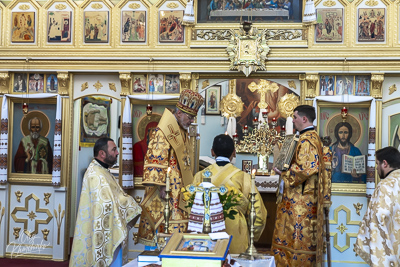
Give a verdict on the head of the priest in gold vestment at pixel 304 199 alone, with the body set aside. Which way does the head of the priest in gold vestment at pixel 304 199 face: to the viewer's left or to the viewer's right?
to the viewer's left

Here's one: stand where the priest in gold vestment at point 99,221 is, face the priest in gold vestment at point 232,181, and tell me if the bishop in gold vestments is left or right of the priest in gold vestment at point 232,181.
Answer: left

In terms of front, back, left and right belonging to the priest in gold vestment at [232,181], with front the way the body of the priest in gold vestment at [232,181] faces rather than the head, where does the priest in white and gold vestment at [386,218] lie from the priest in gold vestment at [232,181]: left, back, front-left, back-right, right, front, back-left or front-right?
right

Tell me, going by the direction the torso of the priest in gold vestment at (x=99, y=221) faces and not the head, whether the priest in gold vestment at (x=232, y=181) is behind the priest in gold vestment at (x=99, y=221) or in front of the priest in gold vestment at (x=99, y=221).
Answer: in front

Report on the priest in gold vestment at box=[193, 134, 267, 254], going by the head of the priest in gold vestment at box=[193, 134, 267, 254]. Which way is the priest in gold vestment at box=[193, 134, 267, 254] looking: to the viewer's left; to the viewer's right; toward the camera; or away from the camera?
away from the camera

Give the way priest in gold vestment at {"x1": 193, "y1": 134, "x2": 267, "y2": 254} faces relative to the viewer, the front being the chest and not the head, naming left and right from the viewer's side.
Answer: facing away from the viewer

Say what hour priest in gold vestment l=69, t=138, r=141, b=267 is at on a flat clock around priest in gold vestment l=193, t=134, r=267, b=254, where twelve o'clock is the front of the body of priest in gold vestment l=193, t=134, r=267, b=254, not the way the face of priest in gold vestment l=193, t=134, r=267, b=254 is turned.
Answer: priest in gold vestment l=69, t=138, r=141, b=267 is roughly at 9 o'clock from priest in gold vestment l=193, t=134, r=267, b=254.

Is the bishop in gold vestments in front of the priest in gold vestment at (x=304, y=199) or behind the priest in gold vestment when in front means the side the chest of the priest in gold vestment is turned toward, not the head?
in front

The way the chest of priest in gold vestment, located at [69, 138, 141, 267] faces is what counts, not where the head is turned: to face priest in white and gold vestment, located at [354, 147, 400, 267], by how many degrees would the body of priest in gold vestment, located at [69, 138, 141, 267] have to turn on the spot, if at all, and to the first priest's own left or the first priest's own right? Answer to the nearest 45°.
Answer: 0° — they already face them

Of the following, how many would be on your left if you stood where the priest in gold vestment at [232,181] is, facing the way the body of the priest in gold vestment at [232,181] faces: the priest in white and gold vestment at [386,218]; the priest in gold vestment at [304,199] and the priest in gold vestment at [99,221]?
1

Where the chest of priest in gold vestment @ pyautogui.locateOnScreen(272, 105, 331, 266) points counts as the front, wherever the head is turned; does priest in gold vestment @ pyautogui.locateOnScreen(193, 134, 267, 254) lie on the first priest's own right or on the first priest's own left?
on the first priest's own left

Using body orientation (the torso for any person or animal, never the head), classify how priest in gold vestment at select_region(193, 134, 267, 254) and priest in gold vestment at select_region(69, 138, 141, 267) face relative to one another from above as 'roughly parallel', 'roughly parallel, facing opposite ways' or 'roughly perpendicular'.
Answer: roughly perpendicular

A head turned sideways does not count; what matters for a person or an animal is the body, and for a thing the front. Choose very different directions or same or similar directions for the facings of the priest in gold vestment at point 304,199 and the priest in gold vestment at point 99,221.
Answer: very different directions

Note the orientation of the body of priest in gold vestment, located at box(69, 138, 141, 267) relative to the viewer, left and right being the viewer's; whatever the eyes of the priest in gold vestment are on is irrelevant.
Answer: facing to the right of the viewer

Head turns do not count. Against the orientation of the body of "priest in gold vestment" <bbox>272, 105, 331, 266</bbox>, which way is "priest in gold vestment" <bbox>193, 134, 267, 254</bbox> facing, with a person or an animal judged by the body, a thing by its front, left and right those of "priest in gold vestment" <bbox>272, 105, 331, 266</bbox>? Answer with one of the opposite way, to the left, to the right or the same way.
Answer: to the right

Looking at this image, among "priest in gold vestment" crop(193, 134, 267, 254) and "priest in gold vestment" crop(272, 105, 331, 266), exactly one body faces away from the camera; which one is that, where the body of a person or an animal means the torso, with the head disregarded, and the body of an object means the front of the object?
"priest in gold vestment" crop(193, 134, 267, 254)

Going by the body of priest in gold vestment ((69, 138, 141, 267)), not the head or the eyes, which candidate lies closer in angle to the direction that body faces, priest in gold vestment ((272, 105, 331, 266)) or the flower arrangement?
the priest in gold vestment

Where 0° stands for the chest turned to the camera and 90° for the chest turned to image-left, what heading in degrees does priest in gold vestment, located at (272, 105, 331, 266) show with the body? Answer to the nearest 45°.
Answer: approximately 90°
